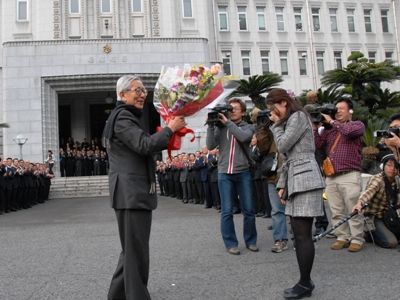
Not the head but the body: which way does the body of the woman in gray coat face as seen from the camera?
to the viewer's left

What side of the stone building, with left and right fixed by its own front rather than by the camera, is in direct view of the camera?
front

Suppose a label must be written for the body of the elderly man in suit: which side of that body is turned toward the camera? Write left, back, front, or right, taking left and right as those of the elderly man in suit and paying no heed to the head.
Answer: right

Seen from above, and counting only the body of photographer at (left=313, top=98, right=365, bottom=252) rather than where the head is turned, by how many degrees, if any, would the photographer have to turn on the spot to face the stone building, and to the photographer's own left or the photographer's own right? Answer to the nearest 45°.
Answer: approximately 90° to the photographer's own right

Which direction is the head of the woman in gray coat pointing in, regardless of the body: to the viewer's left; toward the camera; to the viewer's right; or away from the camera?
to the viewer's left

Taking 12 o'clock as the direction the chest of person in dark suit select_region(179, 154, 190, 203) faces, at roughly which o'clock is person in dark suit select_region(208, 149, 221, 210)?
person in dark suit select_region(208, 149, 221, 210) is roughly at 10 o'clock from person in dark suit select_region(179, 154, 190, 203).

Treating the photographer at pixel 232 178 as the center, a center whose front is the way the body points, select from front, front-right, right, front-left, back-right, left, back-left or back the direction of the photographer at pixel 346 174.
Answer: back-left

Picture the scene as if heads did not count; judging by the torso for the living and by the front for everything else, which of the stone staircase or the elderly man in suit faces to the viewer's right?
the elderly man in suit

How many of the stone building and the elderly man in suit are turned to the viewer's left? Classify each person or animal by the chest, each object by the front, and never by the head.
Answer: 0

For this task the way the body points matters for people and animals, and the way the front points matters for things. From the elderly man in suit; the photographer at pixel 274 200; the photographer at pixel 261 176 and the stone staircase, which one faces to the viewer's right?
the elderly man in suit

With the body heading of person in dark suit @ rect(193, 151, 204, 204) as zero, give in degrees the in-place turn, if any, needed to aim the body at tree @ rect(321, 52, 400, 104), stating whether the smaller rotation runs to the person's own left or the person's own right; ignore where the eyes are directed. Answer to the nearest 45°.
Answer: approximately 135° to the person's own left

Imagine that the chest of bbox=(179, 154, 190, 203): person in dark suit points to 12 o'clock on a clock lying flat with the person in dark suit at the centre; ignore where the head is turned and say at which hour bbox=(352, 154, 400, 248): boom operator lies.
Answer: The boom operator is roughly at 10 o'clock from the person in dark suit.

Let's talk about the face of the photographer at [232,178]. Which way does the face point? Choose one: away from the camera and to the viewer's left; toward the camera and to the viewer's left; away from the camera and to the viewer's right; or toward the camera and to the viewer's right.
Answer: toward the camera and to the viewer's left

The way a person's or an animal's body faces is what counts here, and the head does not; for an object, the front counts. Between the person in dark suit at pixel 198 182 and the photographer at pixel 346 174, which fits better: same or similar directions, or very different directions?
same or similar directions

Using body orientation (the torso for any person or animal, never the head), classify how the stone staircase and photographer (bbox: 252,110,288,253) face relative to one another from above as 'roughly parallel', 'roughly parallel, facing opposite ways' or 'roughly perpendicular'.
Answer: roughly perpendicular

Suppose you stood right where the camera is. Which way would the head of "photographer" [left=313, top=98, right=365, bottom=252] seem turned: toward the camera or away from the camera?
toward the camera

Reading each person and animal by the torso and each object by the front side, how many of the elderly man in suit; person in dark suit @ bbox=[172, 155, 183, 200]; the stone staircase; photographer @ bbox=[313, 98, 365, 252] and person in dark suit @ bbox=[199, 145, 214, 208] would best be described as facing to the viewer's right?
1

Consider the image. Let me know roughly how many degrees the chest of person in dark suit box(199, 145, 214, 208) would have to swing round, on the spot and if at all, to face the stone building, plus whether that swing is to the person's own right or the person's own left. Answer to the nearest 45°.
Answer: approximately 135° to the person's own right

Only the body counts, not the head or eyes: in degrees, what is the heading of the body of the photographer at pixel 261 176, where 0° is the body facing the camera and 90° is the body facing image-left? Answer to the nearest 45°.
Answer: approximately 45°

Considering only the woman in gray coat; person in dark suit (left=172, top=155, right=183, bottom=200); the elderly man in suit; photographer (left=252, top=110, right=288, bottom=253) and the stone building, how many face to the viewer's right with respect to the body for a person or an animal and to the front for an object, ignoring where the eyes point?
1

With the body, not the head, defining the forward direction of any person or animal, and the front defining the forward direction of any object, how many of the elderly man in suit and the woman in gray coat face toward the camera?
0
